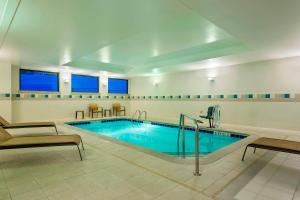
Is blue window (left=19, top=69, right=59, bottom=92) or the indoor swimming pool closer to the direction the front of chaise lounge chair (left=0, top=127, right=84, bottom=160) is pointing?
the indoor swimming pool

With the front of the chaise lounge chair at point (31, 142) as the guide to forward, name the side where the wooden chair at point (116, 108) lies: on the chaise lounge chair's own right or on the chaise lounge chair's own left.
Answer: on the chaise lounge chair's own left

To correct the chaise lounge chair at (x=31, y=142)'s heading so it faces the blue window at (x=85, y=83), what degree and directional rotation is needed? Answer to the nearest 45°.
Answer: approximately 90° to its left

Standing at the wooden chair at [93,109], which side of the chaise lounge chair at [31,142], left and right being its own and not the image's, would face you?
left

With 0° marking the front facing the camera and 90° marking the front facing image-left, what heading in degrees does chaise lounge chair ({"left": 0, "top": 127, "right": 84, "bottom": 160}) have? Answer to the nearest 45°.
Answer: approximately 270°

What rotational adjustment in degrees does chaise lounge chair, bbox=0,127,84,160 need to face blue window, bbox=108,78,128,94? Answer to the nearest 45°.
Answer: approximately 45° to its left

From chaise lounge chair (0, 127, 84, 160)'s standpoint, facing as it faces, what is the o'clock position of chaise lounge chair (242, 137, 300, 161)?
chaise lounge chair (242, 137, 300, 161) is roughly at 1 o'clock from chaise lounge chair (0, 127, 84, 160).

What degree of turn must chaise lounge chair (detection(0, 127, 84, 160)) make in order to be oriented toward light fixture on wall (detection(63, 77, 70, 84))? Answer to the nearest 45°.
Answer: approximately 90° to its left

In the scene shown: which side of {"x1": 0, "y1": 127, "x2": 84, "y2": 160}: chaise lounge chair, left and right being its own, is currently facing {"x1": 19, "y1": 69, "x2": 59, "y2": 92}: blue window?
left
